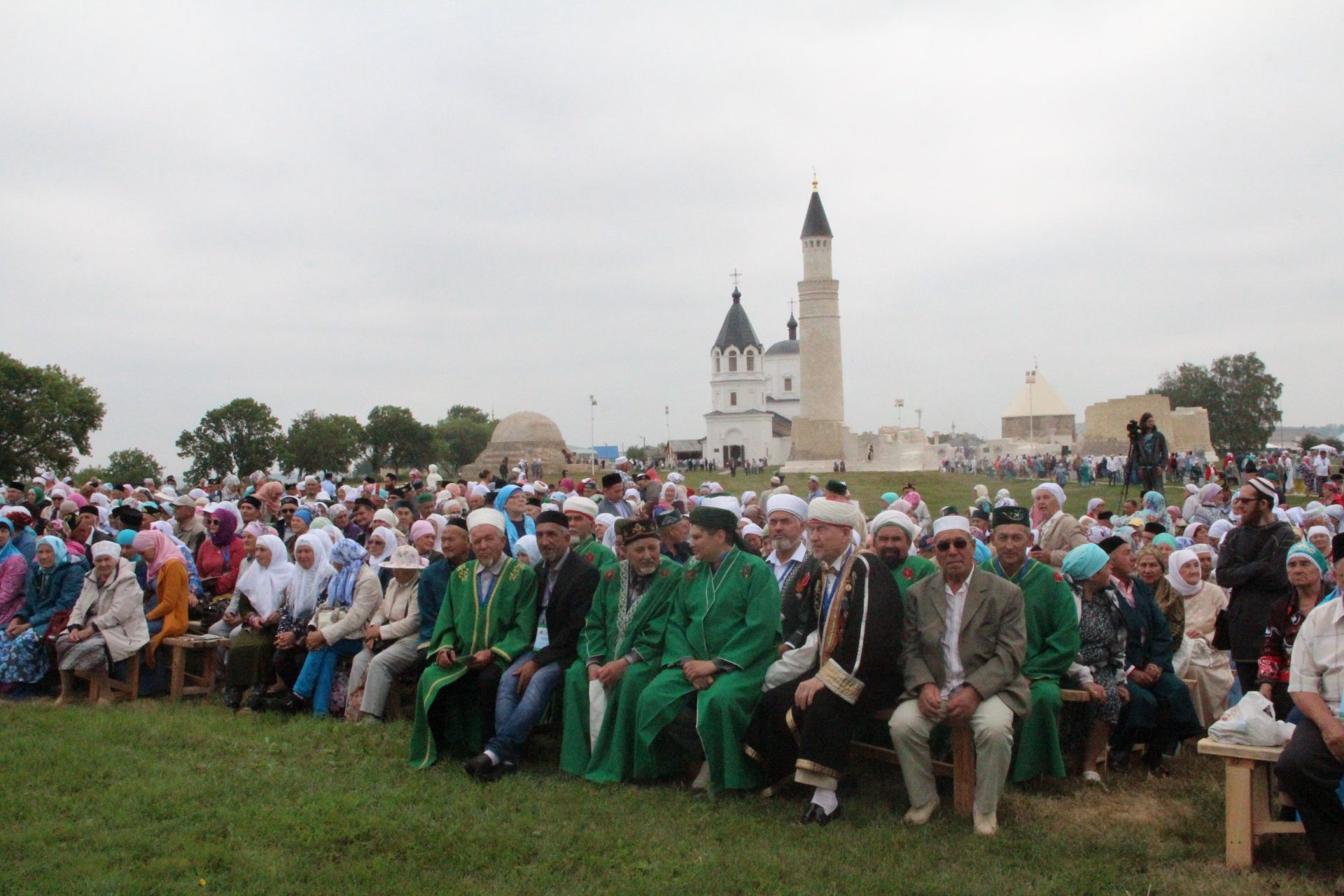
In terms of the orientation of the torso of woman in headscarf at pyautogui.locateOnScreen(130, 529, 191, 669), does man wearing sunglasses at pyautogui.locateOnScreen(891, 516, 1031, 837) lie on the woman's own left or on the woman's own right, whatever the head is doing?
on the woman's own left

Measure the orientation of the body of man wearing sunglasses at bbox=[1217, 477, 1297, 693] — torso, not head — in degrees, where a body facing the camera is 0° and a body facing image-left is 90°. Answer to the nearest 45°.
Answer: approximately 45°

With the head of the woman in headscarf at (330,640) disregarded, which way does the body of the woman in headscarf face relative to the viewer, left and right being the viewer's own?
facing the viewer and to the left of the viewer

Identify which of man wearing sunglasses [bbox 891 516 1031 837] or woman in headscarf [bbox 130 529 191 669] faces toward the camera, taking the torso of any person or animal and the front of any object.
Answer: the man wearing sunglasses

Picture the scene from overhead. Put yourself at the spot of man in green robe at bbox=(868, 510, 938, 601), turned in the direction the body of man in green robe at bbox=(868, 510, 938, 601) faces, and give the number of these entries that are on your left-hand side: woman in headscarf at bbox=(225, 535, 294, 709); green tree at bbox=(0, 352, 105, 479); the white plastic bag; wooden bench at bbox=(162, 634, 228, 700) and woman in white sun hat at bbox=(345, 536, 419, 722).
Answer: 1

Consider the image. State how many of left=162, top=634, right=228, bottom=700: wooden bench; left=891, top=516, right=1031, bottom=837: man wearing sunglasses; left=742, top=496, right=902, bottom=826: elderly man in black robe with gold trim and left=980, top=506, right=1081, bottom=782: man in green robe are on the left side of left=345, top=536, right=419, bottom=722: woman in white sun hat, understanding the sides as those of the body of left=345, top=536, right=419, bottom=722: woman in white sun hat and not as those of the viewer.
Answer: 3

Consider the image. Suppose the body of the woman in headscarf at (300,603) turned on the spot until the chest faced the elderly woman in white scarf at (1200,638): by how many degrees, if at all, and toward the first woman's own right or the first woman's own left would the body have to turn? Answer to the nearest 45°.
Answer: approximately 90° to the first woman's own left

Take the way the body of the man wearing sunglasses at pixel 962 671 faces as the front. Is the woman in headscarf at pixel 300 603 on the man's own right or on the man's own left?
on the man's own right

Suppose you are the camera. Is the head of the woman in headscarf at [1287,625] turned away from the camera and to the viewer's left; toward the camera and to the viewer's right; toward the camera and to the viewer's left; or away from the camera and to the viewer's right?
toward the camera and to the viewer's left

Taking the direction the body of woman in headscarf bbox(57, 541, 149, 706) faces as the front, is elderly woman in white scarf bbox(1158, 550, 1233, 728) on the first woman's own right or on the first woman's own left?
on the first woman's own left

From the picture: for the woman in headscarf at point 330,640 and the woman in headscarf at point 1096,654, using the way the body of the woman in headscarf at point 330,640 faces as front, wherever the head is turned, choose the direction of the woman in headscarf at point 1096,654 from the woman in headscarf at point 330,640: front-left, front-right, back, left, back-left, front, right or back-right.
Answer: left
